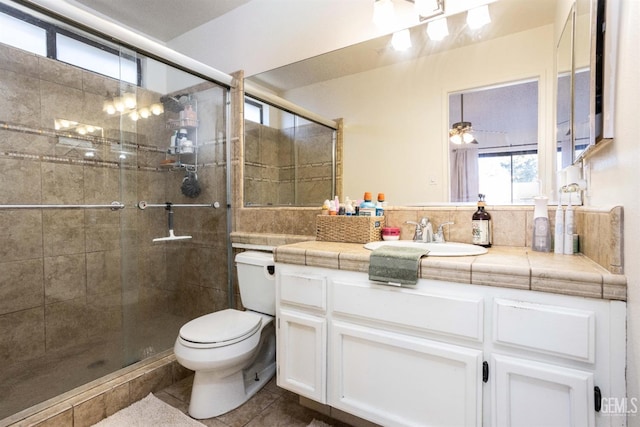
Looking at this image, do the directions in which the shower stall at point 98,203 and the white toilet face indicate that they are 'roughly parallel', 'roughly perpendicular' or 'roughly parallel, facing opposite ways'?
roughly perpendicular

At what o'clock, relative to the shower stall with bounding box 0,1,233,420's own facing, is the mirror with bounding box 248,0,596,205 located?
The mirror is roughly at 12 o'clock from the shower stall.

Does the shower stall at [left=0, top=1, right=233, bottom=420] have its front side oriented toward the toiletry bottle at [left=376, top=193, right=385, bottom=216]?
yes

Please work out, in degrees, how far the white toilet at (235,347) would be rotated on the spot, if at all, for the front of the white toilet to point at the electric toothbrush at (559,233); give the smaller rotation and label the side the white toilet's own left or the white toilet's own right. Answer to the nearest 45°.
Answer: approximately 90° to the white toilet's own left

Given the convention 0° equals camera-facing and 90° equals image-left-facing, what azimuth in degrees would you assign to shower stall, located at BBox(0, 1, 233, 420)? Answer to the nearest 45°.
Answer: approximately 315°

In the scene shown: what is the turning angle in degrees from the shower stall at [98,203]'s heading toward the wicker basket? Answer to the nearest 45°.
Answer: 0° — it already faces it

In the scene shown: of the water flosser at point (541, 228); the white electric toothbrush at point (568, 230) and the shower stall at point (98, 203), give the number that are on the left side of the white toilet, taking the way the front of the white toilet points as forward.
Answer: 2

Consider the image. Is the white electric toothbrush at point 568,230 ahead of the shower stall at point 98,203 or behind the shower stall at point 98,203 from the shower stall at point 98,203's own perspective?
ahead

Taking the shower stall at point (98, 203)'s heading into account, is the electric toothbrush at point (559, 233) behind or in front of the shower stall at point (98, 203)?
in front

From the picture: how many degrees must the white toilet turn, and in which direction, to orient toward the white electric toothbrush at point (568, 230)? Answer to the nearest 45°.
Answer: approximately 90° to its left

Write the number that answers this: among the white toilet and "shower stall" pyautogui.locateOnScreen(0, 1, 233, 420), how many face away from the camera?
0

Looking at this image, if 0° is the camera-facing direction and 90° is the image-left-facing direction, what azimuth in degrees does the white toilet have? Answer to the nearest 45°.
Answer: approximately 45°
